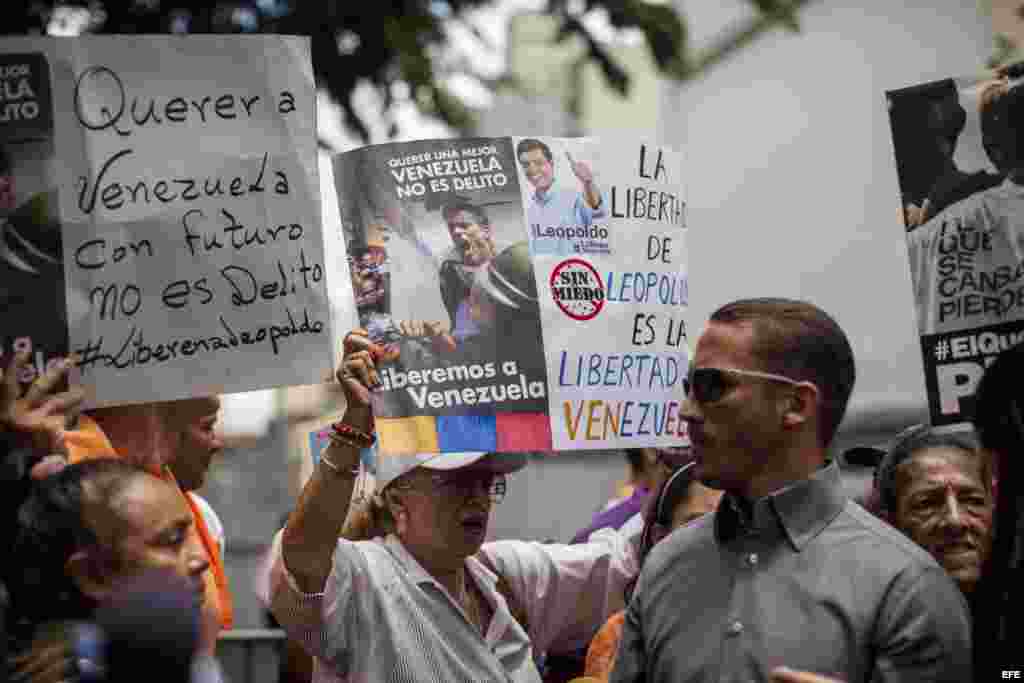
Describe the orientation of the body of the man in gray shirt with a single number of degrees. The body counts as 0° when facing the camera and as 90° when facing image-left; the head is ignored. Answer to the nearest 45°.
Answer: approximately 45°

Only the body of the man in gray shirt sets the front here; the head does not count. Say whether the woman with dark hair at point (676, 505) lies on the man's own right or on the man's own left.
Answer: on the man's own right

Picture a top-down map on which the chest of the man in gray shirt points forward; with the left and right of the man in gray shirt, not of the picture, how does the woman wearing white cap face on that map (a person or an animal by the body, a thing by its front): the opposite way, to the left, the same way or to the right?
to the left

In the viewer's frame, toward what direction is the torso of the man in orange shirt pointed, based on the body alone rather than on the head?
to the viewer's right

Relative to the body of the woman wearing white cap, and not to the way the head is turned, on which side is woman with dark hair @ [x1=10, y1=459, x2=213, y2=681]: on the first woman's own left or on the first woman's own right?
on the first woman's own right

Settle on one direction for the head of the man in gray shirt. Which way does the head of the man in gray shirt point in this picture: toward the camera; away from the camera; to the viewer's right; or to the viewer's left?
to the viewer's left

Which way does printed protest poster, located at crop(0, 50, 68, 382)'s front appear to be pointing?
toward the camera

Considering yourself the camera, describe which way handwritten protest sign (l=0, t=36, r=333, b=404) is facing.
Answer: facing the viewer

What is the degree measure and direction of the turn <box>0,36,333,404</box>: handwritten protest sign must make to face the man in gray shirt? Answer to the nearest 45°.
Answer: approximately 45° to its left

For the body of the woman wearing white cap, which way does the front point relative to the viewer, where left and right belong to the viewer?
facing the viewer and to the right of the viewer
